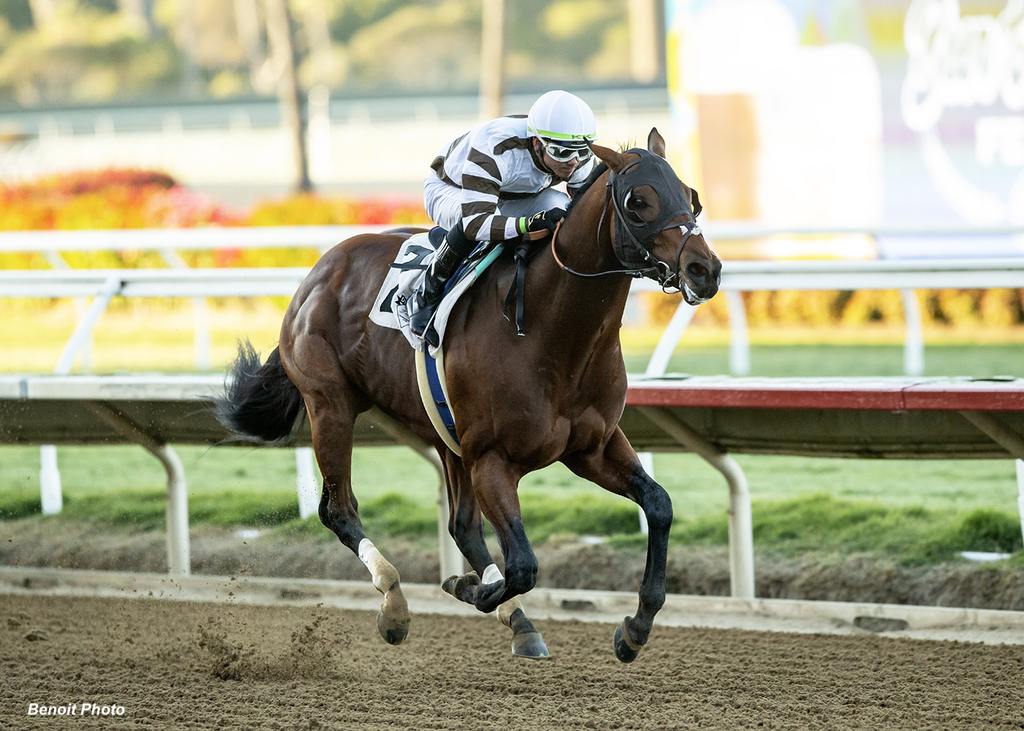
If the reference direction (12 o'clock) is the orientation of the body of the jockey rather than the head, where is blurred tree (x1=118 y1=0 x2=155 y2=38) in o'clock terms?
The blurred tree is roughly at 7 o'clock from the jockey.

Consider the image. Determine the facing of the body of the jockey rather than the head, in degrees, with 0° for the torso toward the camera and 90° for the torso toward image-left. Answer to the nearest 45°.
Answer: approximately 315°

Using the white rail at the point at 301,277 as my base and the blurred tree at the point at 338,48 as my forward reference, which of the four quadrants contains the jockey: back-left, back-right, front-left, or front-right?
back-right

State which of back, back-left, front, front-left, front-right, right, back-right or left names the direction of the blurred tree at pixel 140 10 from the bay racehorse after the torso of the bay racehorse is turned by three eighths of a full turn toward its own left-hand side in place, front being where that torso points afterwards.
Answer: front

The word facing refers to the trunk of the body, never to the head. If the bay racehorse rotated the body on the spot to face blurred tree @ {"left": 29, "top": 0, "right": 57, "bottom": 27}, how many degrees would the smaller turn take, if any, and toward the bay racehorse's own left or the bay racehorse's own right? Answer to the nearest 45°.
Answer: approximately 135° to the bay racehorse's own left

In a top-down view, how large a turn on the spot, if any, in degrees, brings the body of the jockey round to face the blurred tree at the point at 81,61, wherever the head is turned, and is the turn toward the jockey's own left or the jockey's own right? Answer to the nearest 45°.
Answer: approximately 135° to the jockey's own left

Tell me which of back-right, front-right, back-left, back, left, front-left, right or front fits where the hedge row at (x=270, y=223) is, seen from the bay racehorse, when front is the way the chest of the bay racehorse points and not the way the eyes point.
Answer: back-left

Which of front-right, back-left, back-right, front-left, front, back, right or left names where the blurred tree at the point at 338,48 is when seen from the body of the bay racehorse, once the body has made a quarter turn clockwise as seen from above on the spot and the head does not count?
back-right

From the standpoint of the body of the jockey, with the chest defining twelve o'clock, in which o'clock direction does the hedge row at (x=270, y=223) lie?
The hedge row is roughly at 7 o'clock from the jockey.

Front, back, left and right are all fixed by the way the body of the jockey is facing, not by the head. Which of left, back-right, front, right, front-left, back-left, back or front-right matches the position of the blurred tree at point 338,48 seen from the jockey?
back-left

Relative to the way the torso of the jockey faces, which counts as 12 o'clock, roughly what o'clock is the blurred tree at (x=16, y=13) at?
The blurred tree is roughly at 7 o'clock from the jockey.

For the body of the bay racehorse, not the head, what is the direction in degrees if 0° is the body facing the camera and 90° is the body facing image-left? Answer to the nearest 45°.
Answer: approximately 315°

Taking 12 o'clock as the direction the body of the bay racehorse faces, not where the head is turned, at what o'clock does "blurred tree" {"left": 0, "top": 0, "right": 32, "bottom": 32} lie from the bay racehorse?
The blurred tree is roughly at 7 o'clock from the bay racehorse.
